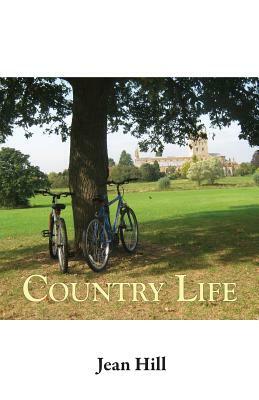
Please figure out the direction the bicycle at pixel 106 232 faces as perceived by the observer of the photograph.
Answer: facing away from the viewer and to the right of the viewer
